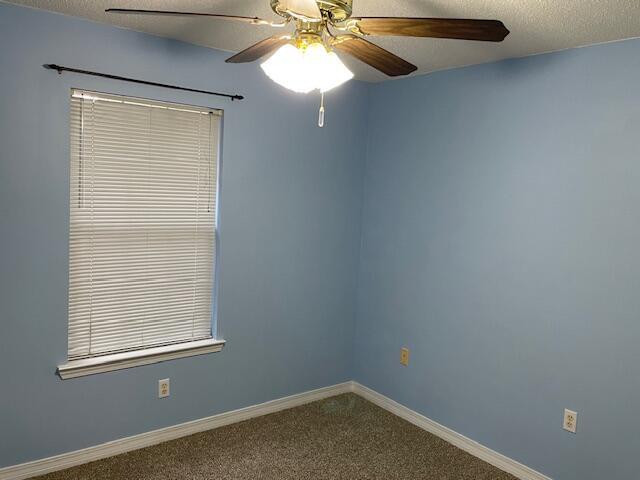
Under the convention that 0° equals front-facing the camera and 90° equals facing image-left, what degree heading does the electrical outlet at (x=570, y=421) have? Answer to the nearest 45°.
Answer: approximately 45°

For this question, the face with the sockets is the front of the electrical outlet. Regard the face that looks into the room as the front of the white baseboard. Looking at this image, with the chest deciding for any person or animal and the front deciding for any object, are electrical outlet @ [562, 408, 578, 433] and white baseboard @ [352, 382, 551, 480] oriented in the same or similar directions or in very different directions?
same or similar directions

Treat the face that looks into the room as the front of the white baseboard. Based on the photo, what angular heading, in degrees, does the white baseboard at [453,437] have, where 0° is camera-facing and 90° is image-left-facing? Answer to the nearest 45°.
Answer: approximately 45°

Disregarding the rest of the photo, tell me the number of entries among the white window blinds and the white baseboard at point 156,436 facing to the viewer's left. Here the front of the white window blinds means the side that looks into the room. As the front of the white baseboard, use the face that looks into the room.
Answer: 0

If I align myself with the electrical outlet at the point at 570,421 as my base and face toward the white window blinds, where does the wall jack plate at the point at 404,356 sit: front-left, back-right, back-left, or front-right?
front-right

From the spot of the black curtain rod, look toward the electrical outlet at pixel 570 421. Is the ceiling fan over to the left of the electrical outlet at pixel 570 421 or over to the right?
right

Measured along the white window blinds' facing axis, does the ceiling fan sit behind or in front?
in front

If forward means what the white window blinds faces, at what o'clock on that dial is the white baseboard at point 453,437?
The white baseboard is roughly at 11 o'clock from the white window blinds.

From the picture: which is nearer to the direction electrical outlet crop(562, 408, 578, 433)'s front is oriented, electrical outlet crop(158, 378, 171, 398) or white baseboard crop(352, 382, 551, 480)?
the electrical outlet

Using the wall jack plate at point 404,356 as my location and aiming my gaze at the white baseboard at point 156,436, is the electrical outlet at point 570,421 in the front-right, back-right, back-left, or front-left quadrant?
back-left

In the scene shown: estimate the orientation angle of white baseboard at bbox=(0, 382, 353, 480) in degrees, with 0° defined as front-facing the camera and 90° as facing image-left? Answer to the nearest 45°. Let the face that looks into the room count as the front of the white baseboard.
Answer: approximately 315°

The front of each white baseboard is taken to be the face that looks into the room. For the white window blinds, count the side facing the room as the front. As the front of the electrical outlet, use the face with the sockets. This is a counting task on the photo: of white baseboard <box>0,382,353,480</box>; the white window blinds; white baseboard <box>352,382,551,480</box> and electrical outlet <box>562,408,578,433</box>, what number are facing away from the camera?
0

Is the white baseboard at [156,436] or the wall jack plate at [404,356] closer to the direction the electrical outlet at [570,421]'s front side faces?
the white baseboard
